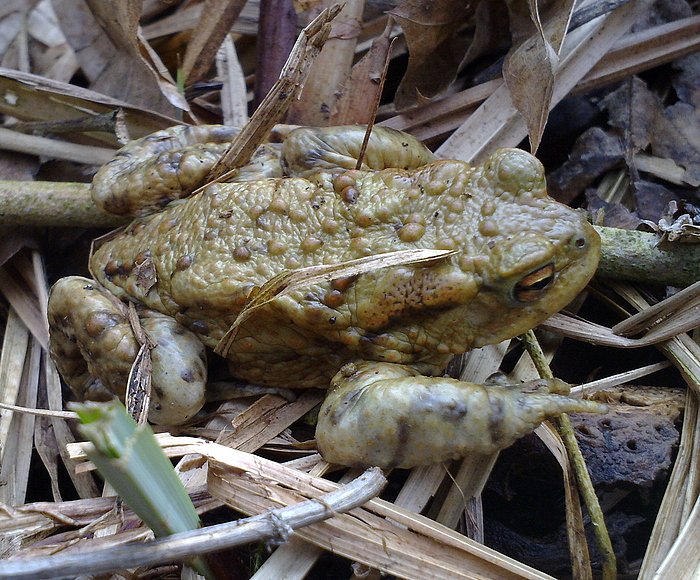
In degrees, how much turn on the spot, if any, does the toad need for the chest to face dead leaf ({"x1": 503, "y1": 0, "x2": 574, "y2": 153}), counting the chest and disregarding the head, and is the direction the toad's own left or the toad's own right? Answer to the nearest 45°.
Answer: approximately 45° to the toad's own left

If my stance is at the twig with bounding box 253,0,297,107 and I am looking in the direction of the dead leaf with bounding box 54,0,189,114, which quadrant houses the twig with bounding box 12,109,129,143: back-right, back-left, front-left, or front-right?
front-left

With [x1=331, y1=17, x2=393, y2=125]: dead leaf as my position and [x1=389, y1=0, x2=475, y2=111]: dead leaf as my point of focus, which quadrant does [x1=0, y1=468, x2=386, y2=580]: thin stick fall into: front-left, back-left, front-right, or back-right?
back-right

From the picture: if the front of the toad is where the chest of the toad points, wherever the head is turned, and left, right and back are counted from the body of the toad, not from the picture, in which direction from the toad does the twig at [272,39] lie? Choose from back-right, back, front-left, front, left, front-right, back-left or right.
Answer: left

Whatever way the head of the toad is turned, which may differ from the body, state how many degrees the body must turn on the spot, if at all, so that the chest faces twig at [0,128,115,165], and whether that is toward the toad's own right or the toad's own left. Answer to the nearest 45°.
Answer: approximately 135° to the toad's own left

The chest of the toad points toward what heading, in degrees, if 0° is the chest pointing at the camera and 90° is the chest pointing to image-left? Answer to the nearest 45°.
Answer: approximately 270°

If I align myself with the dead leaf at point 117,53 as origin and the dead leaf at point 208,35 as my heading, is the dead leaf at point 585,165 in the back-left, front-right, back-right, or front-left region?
front-right

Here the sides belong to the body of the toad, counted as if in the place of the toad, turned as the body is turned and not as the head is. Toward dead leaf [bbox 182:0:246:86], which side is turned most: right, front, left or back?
left

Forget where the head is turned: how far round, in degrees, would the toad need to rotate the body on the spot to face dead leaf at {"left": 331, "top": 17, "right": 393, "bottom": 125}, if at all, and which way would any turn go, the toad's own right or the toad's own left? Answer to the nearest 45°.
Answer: approximately 90° to the toad's own left

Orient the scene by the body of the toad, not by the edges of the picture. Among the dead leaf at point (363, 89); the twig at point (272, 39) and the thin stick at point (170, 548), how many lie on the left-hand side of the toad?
2
